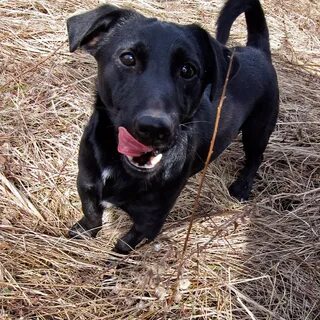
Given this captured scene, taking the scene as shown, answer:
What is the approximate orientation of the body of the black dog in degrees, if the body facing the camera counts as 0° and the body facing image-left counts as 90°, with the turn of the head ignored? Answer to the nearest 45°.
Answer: approximately 45°
